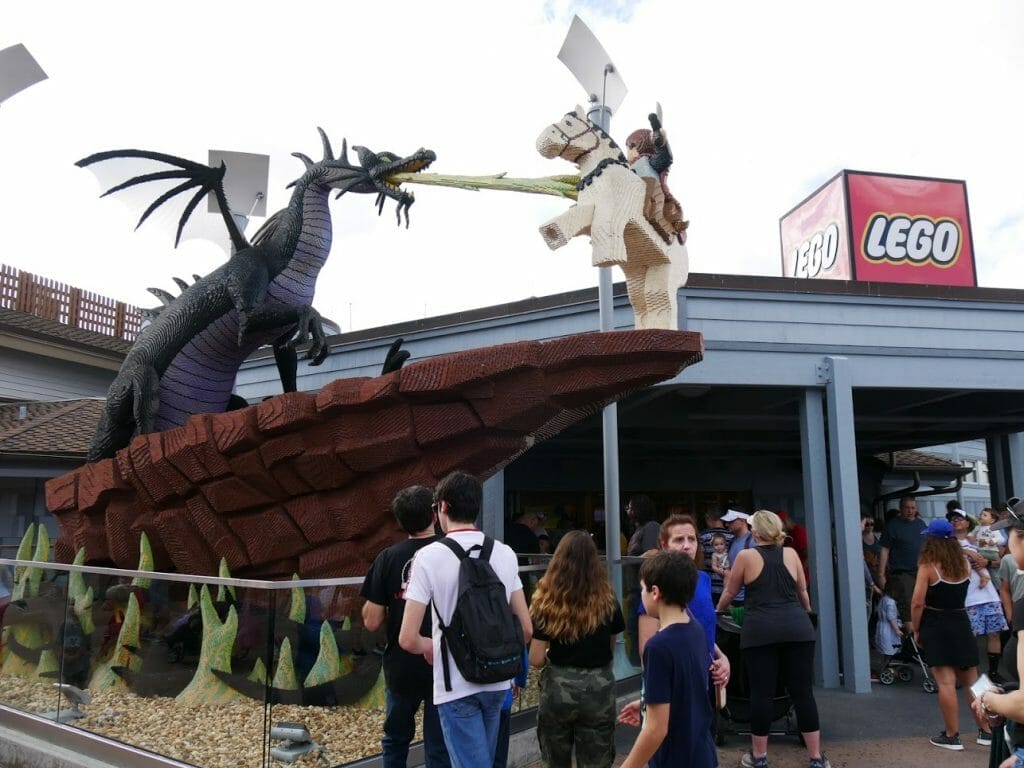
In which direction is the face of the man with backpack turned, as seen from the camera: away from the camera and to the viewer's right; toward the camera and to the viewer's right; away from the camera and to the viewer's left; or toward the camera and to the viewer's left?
away from the camera and to the viewer's left

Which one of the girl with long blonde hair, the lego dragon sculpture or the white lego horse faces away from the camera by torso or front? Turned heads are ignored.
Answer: the girl with long blonde hair

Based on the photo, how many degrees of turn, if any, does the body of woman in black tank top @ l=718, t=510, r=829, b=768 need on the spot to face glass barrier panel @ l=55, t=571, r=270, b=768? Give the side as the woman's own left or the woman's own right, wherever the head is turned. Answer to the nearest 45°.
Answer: approximately 90° to the woman's own left

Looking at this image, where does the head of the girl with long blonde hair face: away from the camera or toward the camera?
away from the camera

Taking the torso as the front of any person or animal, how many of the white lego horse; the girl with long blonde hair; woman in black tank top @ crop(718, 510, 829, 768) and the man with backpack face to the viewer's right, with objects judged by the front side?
0

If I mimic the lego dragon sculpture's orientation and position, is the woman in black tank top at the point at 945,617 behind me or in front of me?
in front

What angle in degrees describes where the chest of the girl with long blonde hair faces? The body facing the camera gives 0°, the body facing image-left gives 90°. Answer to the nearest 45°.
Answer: approximately 180°

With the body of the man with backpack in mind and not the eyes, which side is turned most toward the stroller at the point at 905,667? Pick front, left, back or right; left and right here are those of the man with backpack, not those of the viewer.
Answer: right

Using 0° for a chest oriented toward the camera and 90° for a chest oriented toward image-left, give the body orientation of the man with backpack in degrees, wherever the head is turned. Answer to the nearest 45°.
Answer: approximately 135°

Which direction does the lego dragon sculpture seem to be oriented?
to the viewer's right

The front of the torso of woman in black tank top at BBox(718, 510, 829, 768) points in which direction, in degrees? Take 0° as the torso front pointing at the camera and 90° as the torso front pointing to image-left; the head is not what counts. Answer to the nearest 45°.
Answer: approximately 180°

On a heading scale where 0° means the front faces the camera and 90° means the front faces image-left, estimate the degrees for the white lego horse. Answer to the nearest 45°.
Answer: approximately 45°

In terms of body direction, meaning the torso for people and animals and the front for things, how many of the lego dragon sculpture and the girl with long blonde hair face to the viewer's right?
1

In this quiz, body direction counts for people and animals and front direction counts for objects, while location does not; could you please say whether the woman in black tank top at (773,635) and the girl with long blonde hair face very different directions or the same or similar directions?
same or similar directions
